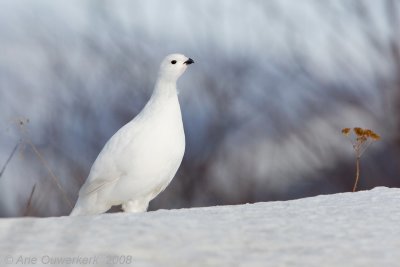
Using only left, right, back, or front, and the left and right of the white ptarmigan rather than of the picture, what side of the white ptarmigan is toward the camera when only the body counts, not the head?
right
